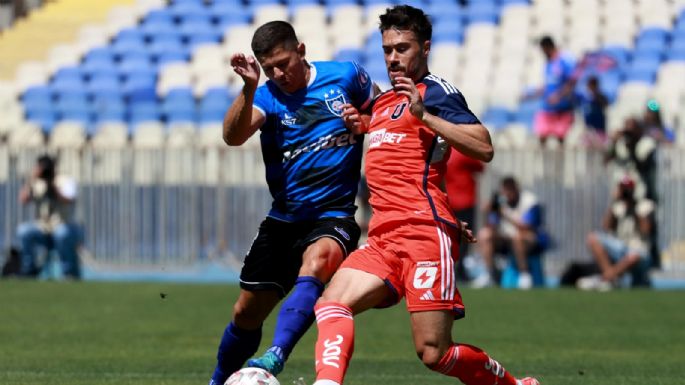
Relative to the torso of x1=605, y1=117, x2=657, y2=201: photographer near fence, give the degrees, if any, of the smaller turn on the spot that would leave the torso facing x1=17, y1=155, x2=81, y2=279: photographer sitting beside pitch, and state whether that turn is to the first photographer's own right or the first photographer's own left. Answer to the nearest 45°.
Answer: approximately 45° to the first photographer's own right

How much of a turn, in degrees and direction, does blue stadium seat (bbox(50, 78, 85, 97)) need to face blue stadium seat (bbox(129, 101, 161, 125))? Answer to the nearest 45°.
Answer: approximately 45° to its left

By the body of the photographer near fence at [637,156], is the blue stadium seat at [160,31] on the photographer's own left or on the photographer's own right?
on the photographer's own right

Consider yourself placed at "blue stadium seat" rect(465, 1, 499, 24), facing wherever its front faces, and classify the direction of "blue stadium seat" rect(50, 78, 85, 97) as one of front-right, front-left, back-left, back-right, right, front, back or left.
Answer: right

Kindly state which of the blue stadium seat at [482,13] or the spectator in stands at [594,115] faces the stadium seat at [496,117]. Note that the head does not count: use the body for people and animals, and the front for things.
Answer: the blue stadium seat

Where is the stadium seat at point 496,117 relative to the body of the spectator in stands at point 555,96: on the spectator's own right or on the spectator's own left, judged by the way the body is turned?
on the spectator's own right
